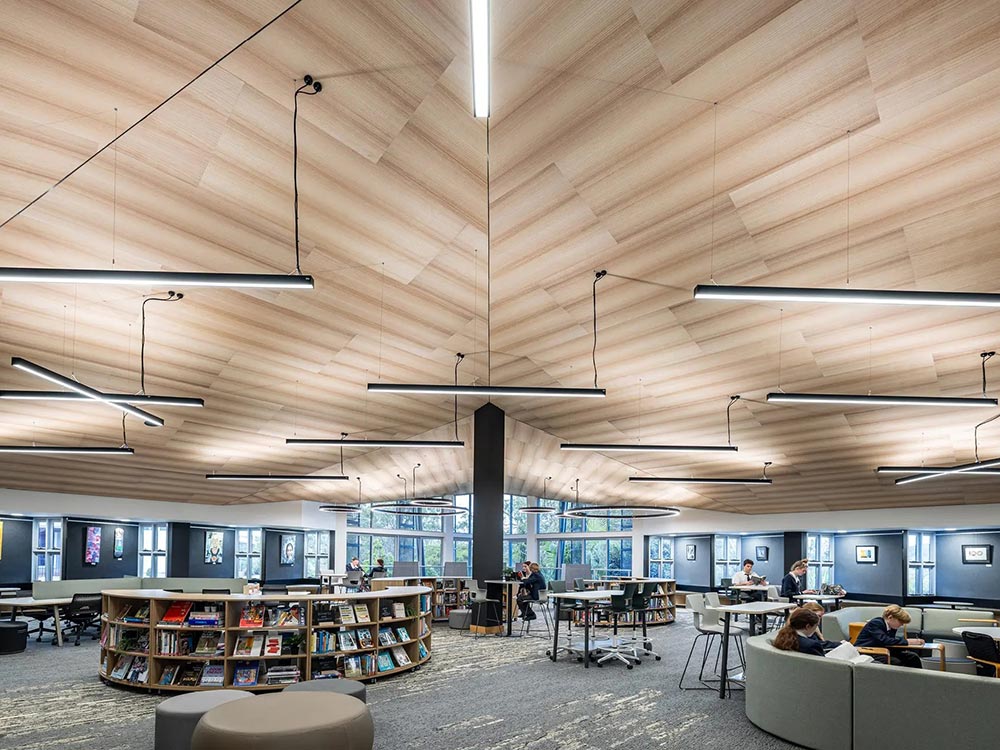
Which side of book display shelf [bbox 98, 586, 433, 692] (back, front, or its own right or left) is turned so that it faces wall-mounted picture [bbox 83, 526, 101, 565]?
back

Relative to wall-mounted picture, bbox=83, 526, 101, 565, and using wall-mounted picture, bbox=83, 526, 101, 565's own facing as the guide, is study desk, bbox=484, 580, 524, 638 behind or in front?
in front

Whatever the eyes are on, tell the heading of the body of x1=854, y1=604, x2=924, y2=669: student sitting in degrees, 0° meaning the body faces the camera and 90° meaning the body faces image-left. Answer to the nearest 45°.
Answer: approximately 270°

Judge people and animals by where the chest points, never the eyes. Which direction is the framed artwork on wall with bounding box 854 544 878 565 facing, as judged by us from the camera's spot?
facing the viewer

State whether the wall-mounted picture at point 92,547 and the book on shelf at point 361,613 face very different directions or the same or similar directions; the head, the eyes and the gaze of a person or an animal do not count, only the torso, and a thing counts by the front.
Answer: same or similar directions

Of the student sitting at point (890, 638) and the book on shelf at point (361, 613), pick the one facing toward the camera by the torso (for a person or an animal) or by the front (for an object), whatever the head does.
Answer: the book on shelf

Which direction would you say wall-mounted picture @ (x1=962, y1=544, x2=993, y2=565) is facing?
toward the camera

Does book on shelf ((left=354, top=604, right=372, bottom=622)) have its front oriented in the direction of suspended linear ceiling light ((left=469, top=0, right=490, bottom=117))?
yes

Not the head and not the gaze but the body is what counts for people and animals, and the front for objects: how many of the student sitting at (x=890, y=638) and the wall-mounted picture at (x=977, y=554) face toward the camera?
1

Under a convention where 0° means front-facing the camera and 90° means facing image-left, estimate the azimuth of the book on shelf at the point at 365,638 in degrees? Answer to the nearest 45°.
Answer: approximately 0°

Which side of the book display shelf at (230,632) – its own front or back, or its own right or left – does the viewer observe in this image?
front

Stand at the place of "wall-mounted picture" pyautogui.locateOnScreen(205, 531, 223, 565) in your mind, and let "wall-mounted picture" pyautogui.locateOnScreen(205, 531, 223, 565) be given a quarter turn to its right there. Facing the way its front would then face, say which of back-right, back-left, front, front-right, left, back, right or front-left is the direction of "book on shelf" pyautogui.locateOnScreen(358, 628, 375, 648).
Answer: left

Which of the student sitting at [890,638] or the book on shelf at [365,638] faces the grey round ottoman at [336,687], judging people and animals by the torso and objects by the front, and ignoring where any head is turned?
the book on shelf

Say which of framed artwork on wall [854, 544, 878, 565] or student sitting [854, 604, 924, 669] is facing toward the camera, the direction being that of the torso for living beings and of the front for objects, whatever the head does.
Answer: the framed artwork on wall

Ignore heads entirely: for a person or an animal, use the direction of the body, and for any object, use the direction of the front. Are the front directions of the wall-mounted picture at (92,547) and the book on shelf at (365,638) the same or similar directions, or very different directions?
same or similar directions

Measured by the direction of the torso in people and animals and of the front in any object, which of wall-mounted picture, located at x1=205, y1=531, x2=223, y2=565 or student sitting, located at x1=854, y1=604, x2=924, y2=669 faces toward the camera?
the wall-mounted picture

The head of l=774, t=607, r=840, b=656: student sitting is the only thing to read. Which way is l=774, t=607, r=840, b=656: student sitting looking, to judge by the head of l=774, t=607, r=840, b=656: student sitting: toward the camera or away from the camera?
away from the camera

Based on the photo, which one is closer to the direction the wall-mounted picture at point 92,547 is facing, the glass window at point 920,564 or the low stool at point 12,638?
the low stool
